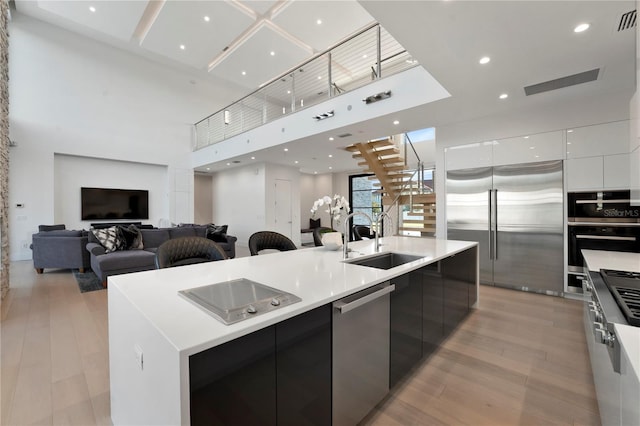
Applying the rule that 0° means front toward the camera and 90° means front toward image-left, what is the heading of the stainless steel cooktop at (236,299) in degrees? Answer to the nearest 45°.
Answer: approximately 315°

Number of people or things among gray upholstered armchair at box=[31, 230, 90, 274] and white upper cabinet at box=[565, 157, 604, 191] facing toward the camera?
1

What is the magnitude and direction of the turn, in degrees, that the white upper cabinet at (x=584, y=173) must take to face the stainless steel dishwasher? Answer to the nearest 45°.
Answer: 0° — it already faces it

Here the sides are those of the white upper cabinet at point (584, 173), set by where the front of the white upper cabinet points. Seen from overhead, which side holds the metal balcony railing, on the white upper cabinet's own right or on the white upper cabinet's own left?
on the white upper cabinet's own right

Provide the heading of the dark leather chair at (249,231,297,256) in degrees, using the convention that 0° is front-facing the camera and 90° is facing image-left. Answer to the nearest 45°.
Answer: approximately 315°

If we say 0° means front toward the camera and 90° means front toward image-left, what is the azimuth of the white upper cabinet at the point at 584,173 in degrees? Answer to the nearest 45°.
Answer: approximately 0°

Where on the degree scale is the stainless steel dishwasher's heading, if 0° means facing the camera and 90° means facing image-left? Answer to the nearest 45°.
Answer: approximately 315°
